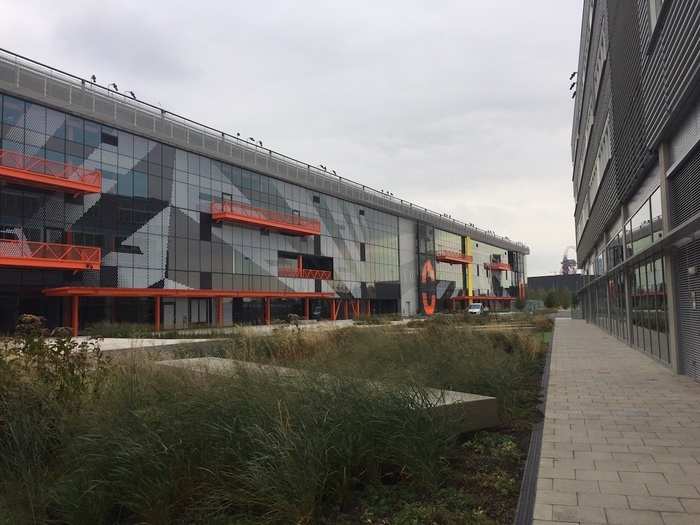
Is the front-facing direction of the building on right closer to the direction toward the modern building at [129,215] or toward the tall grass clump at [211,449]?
the modern building

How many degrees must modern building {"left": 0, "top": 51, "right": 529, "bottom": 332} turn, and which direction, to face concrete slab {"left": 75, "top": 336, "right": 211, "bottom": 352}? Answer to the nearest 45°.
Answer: approximately 45° to its right

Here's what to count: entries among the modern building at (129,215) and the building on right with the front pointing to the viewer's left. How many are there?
1

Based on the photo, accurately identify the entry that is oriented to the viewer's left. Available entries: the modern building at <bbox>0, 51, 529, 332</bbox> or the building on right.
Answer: the building on right

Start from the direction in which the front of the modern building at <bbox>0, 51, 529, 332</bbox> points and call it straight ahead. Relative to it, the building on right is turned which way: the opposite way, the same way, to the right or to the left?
the opposite way

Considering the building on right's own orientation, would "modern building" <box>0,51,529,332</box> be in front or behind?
in front

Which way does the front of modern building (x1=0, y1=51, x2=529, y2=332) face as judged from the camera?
facing the viewer and to the right of the viewer

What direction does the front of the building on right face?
to the viewer's left

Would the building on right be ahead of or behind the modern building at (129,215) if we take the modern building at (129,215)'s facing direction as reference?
ahead

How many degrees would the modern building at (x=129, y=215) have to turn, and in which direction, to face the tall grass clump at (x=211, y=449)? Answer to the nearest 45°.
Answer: approximately 45° to its right

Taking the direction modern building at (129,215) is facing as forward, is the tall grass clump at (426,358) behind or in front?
in front
